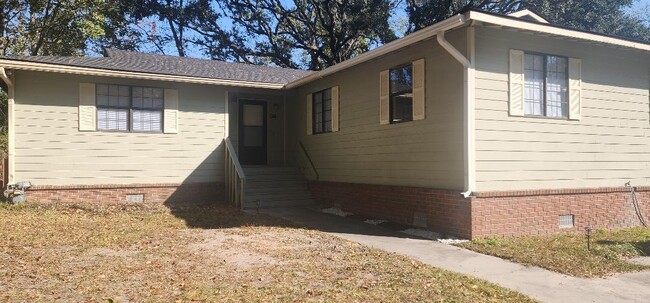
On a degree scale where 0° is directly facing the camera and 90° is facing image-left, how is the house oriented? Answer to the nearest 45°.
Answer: approximately 0°

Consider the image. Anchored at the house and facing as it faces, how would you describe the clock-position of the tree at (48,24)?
The tree is roughly at 4 o'clock from the house.

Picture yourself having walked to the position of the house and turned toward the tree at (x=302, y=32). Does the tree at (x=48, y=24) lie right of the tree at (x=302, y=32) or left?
left

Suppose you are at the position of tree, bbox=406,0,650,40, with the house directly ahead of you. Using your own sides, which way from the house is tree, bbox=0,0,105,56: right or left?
right

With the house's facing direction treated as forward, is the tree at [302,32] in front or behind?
behind

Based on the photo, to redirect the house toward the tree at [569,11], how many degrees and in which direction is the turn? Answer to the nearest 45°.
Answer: approximately 135° to its left

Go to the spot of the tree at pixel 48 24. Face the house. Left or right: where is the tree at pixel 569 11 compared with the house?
left
